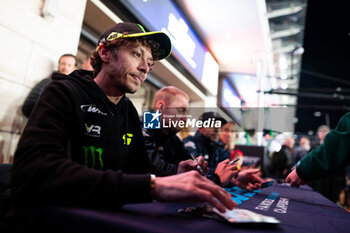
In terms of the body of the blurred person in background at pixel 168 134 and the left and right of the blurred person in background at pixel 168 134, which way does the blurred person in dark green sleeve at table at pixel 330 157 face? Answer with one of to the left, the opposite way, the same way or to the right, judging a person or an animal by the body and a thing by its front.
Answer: the opposite way

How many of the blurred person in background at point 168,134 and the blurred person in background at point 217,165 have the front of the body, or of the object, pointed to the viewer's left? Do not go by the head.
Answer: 0

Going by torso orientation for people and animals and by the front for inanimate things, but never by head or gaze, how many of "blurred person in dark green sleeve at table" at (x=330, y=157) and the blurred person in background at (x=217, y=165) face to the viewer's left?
1

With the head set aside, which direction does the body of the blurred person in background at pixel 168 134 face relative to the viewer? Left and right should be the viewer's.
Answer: facing the viewer and to the right of the viewer

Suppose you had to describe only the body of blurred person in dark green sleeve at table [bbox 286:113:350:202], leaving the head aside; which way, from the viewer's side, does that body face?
to the viewer's left

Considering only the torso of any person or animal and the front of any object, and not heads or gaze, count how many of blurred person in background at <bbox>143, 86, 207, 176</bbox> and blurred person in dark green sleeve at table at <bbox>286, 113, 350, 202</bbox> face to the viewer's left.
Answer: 1

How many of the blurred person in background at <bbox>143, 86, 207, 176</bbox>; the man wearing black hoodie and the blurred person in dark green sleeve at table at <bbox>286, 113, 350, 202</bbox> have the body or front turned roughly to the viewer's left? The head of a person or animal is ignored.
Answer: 1

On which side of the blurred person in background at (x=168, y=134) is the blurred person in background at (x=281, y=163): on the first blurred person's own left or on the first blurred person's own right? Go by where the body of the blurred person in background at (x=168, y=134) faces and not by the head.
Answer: on the first blurred person's own left

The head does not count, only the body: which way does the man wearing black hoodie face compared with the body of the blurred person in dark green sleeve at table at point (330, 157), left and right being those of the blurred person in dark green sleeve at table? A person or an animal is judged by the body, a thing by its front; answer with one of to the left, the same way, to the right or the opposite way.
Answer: the opposite way

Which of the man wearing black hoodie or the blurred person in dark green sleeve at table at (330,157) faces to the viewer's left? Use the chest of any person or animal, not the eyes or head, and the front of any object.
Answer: the blurred person in dark green sleeve at table
